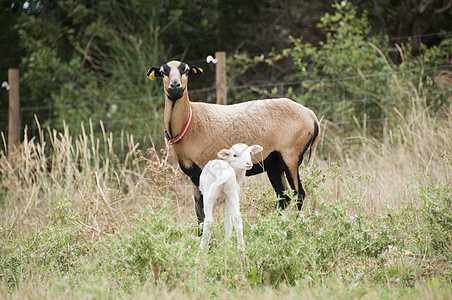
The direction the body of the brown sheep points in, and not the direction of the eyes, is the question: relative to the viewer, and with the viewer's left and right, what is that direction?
facing to the left of the viewer

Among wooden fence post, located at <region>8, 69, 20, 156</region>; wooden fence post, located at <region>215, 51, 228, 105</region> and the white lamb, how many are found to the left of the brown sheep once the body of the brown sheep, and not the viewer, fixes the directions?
1

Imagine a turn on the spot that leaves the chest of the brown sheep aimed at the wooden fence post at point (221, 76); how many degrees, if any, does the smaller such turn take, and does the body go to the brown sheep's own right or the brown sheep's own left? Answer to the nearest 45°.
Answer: approximately 90° to the brown sheep's own right

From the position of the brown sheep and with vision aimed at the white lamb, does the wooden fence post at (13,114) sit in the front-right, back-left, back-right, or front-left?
back-right

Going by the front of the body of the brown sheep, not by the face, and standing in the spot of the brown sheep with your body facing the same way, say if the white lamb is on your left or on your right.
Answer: on your left

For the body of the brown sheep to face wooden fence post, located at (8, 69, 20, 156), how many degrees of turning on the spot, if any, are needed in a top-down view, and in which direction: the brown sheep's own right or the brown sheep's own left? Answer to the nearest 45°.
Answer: approximately 45° to the brown sheep's own right
